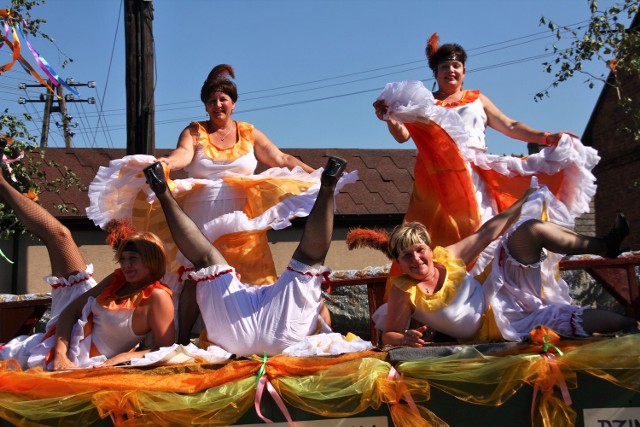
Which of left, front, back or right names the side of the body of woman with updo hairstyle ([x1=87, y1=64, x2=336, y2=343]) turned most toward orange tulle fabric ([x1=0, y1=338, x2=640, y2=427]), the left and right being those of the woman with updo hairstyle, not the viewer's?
front

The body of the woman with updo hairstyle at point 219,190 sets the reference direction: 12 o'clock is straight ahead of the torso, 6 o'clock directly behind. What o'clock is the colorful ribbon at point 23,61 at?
The colorful ribbon is roughly at 4 o'clock from the woman with updo hairstyle.

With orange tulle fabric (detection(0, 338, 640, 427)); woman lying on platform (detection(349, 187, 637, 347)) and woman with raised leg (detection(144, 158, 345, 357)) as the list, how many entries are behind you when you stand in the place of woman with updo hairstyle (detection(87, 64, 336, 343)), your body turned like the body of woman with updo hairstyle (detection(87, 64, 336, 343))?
0

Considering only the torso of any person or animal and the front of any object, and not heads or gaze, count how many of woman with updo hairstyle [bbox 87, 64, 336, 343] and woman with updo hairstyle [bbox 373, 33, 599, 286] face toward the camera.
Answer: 2

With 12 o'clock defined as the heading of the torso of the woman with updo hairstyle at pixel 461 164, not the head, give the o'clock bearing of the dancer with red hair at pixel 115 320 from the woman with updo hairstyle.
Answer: The dancer with red hair is roughly at 2 o'clock from the woman with updo hairstyle.

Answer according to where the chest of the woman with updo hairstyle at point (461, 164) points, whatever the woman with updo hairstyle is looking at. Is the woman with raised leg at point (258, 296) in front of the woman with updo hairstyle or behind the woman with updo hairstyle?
in front

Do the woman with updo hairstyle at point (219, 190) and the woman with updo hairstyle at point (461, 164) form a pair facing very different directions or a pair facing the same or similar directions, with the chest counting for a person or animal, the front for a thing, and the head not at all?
same or similar directions

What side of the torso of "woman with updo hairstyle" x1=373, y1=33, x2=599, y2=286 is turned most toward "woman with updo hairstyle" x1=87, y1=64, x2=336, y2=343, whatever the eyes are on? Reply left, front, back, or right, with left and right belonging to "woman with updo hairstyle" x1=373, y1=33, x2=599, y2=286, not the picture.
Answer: right

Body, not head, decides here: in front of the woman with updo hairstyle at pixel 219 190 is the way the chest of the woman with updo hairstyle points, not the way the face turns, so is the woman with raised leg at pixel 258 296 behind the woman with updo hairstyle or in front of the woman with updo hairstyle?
in front

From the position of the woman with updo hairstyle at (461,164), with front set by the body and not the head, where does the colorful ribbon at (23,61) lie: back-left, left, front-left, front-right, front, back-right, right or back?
right

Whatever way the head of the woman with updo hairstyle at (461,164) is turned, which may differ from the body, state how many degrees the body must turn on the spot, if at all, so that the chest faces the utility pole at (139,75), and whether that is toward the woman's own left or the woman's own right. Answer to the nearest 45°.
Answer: approximately 135° to the woman's own right

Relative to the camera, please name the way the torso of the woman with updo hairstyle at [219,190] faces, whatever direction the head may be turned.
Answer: toward the camera

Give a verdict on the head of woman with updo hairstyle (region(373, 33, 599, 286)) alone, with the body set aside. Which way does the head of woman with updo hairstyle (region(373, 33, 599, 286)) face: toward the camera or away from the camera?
toward the camera

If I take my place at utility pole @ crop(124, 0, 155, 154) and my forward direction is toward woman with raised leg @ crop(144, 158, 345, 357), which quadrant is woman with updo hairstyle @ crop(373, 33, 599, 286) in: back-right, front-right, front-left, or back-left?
front-left

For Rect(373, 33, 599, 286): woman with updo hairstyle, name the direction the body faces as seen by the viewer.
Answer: toward the camera

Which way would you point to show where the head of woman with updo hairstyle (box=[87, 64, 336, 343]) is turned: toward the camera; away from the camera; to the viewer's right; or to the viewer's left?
toward the camera

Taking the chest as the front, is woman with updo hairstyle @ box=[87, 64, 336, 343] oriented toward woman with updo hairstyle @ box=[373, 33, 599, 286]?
no

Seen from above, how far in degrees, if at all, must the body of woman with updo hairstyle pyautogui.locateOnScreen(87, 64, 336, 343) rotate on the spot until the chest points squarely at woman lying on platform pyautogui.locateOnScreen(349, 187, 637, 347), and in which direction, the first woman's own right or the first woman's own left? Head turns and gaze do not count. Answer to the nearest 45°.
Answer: approximately 45° to the first woman's own left
